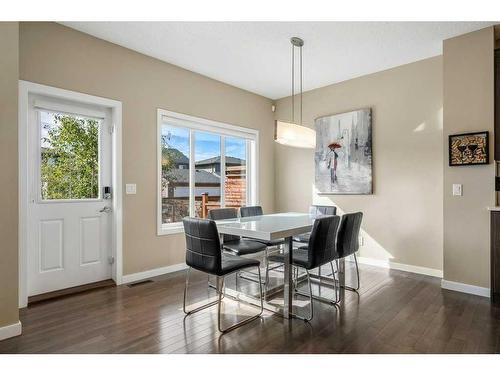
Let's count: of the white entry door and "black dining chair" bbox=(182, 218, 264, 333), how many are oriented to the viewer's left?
0

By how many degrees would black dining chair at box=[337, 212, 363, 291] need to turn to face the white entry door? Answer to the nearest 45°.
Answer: approximately 45° to its left

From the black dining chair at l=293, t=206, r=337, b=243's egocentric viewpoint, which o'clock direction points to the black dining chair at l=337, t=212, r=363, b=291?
the black dining chair at l=337, t=212, r=363, b=291 is roughly at 10 o'clock from the black dining chair at l=293, t=206, r=337, b=243.

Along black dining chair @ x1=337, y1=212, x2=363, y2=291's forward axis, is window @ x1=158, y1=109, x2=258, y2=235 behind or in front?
in front

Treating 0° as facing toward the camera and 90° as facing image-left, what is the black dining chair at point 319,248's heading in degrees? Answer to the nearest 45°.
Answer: approximately 135°

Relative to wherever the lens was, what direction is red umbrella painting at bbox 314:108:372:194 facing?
facing the viewer and to the left of the viewer

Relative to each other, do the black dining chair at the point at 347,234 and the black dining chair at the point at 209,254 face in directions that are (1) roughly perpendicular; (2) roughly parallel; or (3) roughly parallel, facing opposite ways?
roughly perpendicular

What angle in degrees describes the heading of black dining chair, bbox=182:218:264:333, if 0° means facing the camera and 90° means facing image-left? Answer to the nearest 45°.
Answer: approximately 225°

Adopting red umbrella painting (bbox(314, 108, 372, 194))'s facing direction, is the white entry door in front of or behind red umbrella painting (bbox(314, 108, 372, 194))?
in front

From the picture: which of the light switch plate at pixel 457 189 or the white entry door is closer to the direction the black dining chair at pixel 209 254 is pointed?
the light switch plate

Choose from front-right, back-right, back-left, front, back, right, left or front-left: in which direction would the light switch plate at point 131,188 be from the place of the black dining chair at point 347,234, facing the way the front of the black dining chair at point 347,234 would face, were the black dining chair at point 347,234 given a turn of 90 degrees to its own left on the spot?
front-right

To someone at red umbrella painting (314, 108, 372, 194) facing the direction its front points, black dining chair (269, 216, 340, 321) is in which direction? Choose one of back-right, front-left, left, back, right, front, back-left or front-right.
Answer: front-left

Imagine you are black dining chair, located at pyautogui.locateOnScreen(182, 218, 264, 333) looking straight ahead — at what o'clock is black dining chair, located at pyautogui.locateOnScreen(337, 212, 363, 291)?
black dining chair, located at pyautogui.locateOnScreen(337, 212, 363, 291) is roughly at 1 o'clock from black dining chair, located at pyautogui.locateOnScreen(182, 218, 264, 333).

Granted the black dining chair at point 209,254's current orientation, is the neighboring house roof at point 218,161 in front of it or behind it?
in front

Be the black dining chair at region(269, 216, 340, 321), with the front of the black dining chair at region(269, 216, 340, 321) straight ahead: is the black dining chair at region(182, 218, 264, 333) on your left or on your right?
on your left
